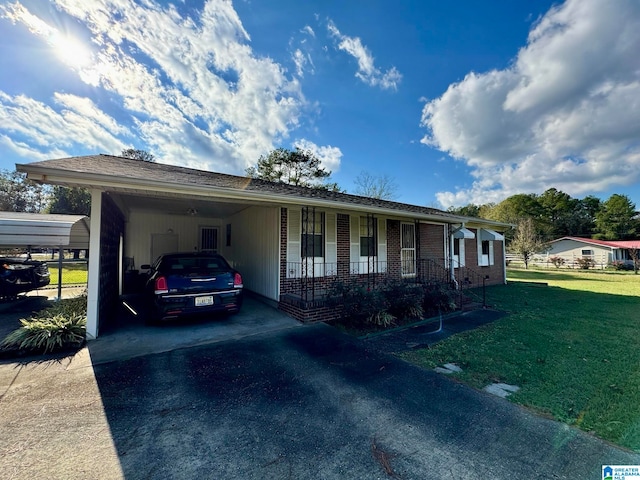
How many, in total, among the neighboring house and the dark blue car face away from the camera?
1

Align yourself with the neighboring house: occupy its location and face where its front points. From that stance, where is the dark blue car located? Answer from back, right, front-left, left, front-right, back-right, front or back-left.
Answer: front-right

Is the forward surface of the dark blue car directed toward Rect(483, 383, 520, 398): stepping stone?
no

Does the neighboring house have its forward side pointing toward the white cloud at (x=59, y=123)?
no

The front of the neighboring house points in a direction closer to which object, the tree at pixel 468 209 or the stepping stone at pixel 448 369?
the stepping stone

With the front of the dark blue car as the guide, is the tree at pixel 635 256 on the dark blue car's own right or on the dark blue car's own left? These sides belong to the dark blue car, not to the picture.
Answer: on the dark blue car's own right

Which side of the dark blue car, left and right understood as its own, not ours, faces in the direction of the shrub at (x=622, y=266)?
right

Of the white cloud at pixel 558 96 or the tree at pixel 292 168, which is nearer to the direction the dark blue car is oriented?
the tree

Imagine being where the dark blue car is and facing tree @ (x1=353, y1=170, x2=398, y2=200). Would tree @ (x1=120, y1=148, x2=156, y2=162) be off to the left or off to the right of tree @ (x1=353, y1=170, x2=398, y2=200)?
left

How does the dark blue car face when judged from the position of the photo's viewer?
facing away from the viewer

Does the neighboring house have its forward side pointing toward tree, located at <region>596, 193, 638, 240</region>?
no

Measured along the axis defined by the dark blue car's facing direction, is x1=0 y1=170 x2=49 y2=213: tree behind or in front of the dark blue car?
in front

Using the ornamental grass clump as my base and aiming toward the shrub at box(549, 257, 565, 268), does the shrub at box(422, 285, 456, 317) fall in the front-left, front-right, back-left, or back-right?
front-right

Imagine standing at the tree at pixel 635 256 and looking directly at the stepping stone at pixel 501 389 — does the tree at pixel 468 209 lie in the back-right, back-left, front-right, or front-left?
back-right

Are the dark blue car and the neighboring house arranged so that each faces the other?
no

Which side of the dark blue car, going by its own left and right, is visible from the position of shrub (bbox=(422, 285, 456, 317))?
right
